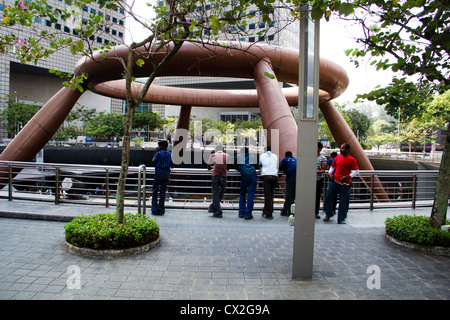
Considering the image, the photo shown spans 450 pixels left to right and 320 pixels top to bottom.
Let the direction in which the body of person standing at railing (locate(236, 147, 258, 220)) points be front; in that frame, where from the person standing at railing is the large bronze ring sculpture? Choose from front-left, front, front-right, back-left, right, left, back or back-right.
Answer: front

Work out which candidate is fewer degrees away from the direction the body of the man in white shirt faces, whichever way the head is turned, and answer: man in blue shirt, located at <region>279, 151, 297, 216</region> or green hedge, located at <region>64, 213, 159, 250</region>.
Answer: the man in blue shirt

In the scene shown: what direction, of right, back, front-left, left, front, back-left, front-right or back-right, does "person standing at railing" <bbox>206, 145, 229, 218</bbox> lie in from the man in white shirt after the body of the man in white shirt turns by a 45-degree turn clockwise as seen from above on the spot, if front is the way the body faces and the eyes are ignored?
back-left

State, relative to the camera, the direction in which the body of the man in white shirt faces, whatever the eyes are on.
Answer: away from the camera

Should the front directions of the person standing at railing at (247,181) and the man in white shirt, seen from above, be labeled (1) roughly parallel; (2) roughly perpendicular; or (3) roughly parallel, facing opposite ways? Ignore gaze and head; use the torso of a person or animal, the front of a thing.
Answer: roughly parallel

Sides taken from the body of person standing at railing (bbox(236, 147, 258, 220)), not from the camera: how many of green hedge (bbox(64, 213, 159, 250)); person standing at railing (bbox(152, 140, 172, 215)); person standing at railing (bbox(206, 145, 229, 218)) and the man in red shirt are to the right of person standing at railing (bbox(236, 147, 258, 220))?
1

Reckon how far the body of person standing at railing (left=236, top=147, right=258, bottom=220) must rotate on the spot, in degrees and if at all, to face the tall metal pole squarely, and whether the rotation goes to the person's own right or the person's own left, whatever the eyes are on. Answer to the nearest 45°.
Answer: approximately 180°

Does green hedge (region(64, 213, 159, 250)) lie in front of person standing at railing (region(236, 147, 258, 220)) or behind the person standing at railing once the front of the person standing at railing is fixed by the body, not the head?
behind

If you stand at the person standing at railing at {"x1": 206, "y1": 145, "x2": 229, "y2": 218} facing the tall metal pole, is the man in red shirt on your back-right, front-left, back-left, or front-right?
front-left

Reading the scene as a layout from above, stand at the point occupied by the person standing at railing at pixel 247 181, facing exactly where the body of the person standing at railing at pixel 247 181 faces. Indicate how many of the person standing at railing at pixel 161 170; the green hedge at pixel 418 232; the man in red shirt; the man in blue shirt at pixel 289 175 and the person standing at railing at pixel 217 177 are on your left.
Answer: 2

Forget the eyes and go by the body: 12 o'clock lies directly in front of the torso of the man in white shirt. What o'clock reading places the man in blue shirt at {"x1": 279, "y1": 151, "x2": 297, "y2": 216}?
The man in blue shirt is roughly at 2 o'clock from the man in white shirt.

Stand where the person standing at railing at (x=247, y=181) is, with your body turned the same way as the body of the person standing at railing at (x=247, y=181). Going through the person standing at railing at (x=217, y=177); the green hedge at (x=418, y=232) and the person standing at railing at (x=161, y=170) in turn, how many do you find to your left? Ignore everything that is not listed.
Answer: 2

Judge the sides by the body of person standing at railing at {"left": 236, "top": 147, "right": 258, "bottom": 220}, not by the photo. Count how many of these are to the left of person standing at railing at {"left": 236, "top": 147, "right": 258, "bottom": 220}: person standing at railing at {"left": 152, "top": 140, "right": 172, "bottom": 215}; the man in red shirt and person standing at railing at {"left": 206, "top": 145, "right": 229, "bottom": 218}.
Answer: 2

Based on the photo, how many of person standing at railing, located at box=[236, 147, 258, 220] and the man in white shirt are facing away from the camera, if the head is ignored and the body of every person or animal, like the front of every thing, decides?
2

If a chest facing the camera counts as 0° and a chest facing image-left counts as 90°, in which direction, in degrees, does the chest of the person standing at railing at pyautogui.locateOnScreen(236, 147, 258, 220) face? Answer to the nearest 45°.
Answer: approximately 180°
